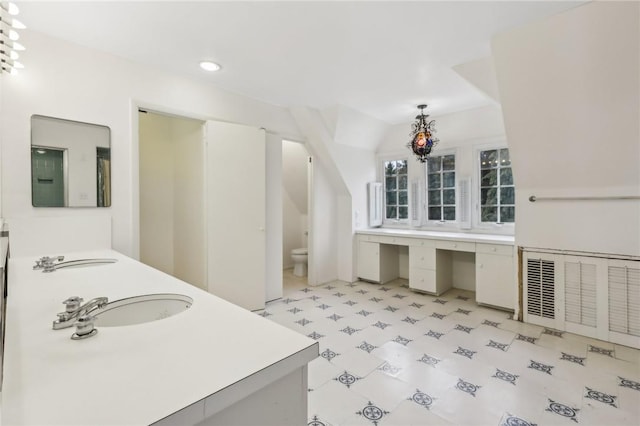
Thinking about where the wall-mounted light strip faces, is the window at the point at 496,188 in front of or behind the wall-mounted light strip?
in front

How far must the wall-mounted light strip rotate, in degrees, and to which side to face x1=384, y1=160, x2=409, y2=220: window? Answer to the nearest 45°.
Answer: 0° — it already faces it

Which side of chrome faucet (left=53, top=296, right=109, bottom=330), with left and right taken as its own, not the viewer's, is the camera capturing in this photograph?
right

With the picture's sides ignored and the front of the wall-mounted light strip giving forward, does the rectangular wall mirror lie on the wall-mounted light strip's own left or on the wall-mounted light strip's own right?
on the wall-mounted light strip's own left

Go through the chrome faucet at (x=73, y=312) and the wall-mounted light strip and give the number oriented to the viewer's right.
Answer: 2

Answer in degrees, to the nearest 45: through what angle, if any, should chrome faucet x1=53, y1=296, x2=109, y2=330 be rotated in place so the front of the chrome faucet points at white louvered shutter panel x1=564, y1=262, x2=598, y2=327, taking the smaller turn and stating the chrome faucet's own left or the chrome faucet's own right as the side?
0° — it already faces it

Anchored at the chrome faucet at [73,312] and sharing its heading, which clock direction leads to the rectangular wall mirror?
The rectangular wall mirror is roughly at 9 o'clock from the chrome faucet.

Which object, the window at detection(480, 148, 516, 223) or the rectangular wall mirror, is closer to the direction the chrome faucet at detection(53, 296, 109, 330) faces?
the window

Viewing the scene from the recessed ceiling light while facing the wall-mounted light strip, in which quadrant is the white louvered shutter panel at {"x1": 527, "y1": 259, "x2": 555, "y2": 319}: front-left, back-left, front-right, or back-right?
back-left

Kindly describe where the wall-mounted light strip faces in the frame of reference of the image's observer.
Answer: facing to the right of the viewer
